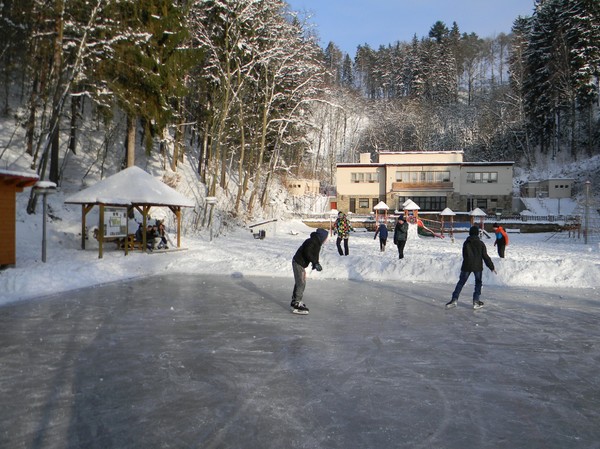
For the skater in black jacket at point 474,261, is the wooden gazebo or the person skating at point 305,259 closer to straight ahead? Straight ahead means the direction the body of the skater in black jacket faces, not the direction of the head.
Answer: the wooden gazebo

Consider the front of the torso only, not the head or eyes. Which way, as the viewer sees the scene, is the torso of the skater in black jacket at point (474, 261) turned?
away from the camera

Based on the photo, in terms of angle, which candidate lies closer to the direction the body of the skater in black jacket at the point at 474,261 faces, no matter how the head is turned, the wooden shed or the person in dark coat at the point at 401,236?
the person in dark coat

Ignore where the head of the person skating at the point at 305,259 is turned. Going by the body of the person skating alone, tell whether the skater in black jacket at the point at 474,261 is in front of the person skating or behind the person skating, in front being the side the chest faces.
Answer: in front

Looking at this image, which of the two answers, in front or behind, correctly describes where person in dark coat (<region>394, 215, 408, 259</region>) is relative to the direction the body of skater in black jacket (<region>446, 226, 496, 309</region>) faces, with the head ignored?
in front

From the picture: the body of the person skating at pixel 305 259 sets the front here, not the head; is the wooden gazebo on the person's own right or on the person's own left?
on the person's own left

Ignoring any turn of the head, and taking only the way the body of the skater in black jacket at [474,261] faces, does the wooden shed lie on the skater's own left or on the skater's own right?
on the skater's own left

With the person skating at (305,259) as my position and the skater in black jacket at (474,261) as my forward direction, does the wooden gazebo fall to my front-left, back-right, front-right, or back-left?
back-left

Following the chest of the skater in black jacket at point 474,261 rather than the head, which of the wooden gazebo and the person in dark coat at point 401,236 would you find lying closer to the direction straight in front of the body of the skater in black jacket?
the person in dark coat

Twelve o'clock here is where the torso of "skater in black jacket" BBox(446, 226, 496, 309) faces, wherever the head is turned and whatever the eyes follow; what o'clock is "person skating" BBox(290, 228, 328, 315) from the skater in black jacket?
The person skating is roughly at 8 o'clock from the skater in black jacket.
